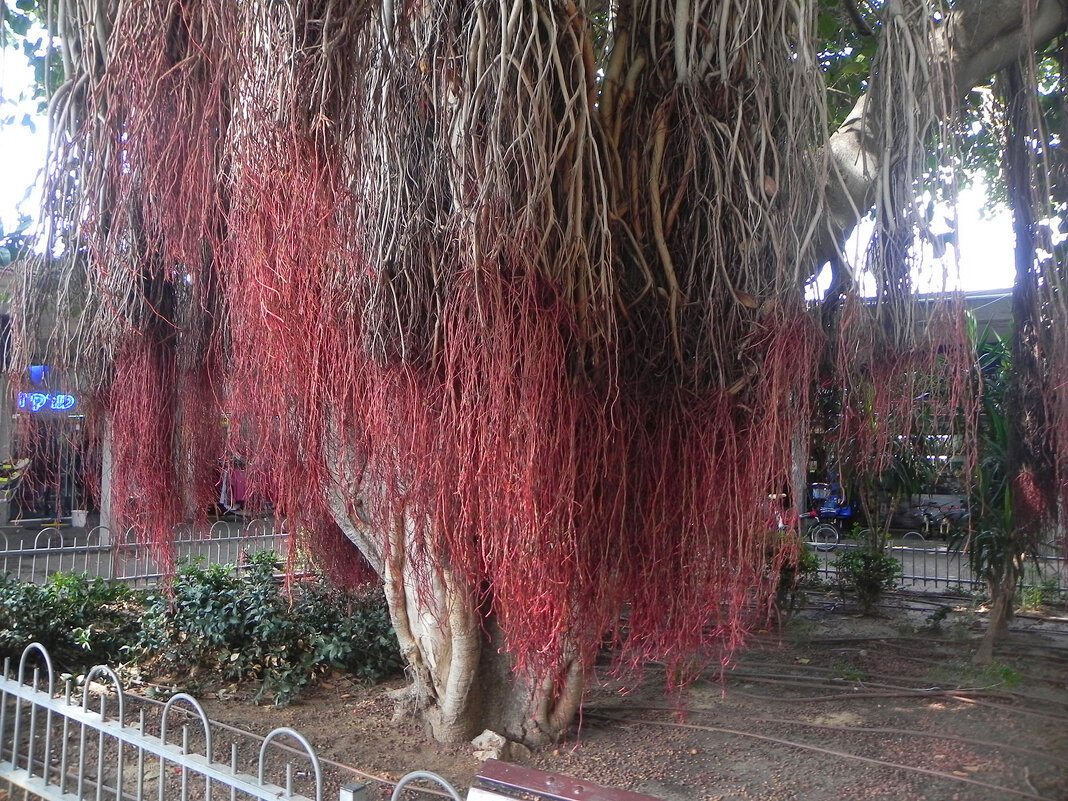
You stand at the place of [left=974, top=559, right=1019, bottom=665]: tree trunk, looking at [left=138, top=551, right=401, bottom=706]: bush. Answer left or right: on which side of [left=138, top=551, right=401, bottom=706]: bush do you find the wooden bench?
left

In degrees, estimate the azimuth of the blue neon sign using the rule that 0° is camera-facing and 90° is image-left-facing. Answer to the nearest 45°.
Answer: approximately 0°
